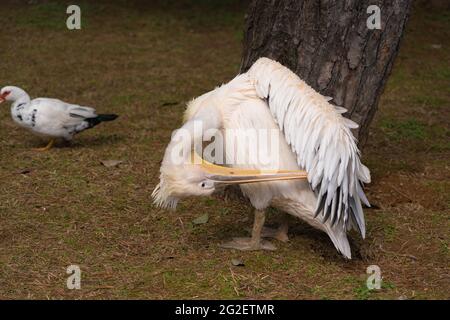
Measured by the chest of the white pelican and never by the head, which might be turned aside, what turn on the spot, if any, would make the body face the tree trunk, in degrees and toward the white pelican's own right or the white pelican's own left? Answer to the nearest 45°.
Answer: approximately 90° to the white pelican's own right

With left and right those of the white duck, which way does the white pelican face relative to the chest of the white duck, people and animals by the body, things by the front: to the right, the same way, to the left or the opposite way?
the same way

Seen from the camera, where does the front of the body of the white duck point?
to the viewer's left

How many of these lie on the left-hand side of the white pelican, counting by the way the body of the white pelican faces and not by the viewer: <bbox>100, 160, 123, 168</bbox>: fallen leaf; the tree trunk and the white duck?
0

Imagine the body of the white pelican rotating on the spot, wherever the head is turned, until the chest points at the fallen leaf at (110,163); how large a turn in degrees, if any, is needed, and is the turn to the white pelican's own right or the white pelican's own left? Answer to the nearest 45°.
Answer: approximately 45° to the white pelican's own right

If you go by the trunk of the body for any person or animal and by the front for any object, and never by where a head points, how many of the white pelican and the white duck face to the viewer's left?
2

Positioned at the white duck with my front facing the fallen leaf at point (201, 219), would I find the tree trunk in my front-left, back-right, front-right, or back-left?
front-left

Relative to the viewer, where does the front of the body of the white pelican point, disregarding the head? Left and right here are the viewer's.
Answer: facing to the left of the viewer

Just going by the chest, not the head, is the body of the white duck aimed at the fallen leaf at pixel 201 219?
no

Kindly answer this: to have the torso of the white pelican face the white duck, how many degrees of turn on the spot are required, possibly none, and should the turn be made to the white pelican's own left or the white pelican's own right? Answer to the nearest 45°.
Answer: approximately 45° to the white pelican's own right

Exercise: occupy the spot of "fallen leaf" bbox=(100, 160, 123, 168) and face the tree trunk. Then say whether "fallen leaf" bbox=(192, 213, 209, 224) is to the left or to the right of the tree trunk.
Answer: right

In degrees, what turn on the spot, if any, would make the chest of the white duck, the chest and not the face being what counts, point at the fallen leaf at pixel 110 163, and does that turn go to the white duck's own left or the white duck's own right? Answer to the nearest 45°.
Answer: approximately 135° to the white duck's own left
